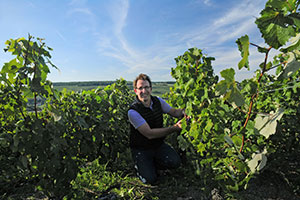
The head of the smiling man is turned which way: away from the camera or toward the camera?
toward the camera

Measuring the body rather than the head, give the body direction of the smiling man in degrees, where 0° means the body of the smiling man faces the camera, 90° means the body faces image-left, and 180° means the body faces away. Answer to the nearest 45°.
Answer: approximately 315°
